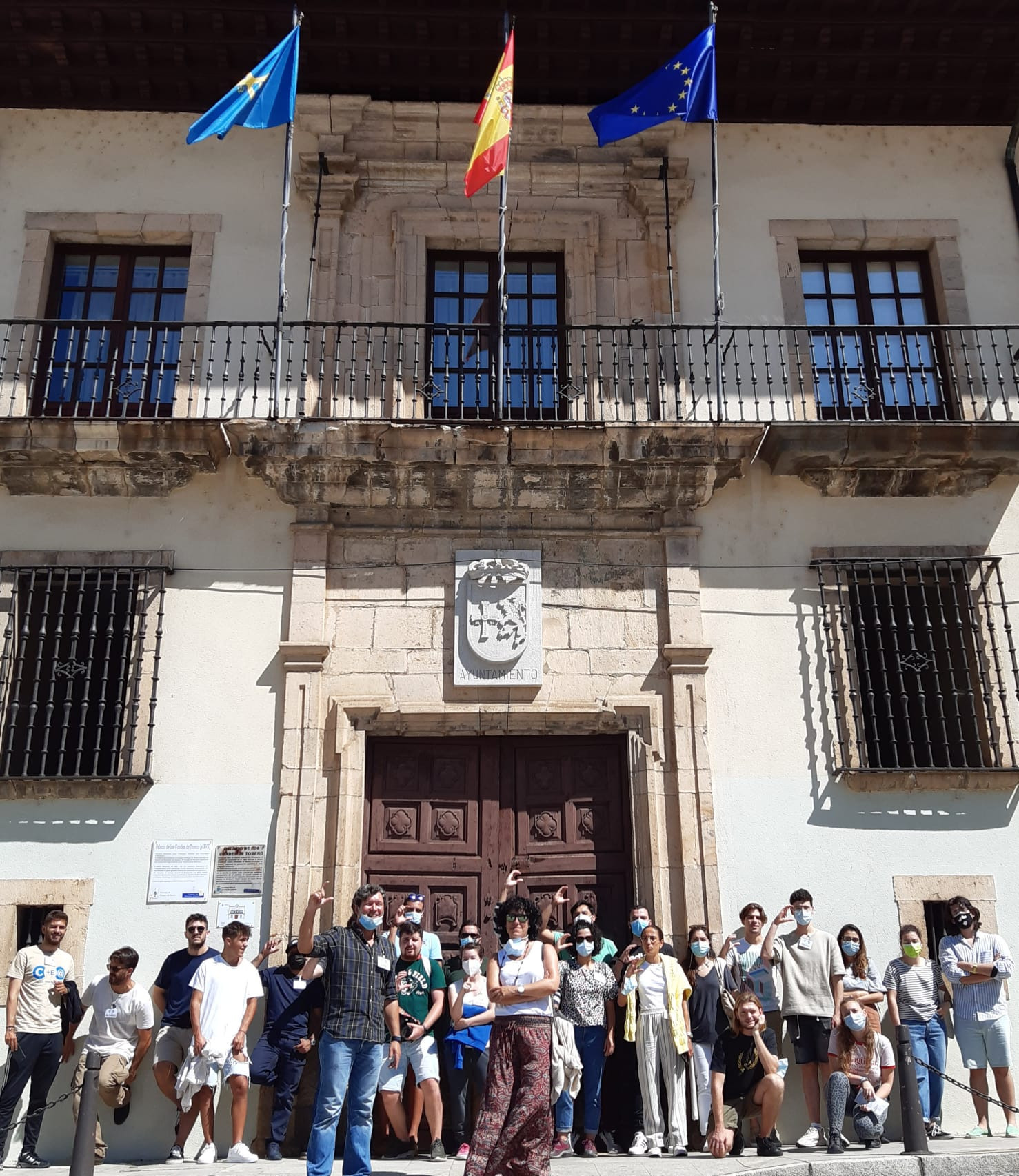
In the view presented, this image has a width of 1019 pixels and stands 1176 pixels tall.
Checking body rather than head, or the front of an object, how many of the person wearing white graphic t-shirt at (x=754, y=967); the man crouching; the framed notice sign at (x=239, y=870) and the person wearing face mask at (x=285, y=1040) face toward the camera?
4

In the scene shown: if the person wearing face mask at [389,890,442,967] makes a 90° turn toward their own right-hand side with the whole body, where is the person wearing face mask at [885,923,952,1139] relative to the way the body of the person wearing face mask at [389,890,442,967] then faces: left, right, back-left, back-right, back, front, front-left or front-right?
back

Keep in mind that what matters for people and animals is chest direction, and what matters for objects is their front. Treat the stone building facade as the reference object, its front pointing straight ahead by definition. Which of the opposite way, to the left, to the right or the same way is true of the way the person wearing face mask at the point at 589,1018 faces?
the same way

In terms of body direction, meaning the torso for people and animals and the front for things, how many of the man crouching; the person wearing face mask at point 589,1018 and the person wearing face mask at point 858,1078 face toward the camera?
3

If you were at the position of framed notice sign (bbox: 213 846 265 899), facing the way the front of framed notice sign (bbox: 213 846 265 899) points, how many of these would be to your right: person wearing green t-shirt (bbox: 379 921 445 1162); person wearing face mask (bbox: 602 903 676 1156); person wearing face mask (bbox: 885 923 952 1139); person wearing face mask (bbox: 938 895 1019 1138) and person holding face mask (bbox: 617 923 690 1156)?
0

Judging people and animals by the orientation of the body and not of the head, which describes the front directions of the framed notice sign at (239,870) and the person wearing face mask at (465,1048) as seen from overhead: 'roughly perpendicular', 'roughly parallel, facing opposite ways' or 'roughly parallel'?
roughly parallel

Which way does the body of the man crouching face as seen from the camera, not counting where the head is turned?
toward the camera

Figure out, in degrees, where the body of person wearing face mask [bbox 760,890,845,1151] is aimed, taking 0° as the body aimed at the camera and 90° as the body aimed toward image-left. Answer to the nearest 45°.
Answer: approximately 0°

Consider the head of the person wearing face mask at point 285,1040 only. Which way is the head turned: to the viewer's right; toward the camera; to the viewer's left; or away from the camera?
toward the camera

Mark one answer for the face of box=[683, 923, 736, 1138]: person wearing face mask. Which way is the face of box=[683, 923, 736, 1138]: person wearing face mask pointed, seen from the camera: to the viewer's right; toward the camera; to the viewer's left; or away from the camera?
toward the camera

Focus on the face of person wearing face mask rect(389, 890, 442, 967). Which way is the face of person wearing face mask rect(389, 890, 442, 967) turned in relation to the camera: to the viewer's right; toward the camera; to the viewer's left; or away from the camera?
toward the camera

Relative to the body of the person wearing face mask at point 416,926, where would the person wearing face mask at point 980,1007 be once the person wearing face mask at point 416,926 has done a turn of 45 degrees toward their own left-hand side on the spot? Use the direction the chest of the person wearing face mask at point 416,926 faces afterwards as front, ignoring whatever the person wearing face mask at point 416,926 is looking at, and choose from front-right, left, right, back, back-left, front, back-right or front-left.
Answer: front-left

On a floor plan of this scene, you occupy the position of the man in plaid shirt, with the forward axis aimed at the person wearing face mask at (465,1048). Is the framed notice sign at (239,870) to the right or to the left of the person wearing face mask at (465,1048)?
left

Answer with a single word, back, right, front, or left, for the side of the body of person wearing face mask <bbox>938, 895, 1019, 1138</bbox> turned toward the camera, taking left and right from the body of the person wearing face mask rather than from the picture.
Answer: front

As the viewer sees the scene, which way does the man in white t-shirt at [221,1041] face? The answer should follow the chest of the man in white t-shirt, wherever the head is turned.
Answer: toward the camera

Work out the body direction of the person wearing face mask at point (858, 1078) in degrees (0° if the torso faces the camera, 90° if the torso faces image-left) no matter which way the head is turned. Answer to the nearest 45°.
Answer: approximately 0°

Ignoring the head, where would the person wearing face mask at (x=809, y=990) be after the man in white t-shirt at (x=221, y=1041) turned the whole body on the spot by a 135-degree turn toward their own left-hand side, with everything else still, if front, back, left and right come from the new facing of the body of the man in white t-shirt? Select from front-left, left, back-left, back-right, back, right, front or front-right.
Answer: front-right

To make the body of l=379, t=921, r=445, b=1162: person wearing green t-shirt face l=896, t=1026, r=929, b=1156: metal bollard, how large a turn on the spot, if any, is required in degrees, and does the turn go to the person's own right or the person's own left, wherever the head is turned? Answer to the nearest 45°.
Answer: approximately 45° to the person's own left
